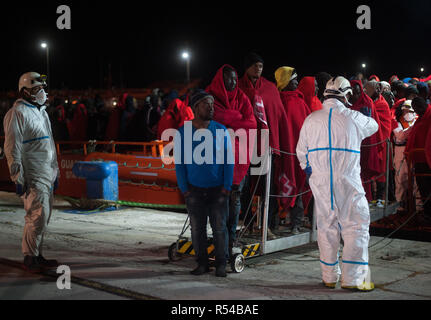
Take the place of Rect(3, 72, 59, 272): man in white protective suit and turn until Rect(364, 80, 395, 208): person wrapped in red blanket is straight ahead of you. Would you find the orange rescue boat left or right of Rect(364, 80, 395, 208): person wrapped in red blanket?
left

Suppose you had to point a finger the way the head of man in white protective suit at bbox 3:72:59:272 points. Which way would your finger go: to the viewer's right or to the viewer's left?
to the viewer's right

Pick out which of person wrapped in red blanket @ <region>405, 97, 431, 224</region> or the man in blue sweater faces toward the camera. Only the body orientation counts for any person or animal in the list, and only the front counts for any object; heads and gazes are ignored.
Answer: the man in blue sweater

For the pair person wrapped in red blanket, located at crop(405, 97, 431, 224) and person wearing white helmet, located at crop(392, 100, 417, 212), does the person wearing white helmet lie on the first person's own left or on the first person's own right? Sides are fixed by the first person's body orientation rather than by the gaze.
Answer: on the first person's own right

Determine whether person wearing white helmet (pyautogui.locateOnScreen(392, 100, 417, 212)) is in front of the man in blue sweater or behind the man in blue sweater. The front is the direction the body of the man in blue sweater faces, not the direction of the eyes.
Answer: behind

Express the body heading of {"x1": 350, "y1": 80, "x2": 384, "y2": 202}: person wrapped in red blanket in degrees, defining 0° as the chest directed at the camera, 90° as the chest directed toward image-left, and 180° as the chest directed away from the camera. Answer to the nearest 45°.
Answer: approximately 45°

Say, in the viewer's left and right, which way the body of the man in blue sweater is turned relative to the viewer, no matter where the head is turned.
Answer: facing the viewer

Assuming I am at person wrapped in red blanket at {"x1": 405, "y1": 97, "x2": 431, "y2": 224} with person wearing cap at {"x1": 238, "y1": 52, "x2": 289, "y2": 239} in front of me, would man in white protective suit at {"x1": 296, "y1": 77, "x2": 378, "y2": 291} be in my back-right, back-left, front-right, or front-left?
front-left
